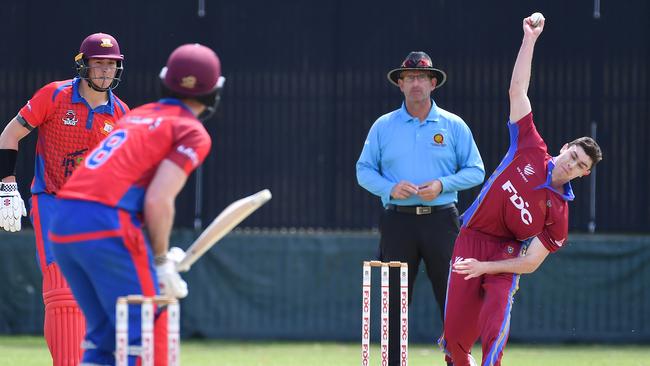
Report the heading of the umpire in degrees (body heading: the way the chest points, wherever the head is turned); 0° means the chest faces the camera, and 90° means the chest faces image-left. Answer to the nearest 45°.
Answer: approximately 0°

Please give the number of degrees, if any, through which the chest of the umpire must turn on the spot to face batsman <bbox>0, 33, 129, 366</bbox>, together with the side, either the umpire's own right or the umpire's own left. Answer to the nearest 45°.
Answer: approximately 45° to the umpire's own right

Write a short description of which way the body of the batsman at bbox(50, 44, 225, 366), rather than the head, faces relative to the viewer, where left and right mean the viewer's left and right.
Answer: facing away from the viewer and to the right of the viewer

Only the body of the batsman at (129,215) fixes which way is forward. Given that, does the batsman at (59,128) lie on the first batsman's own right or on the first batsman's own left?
on the first batsman's own left

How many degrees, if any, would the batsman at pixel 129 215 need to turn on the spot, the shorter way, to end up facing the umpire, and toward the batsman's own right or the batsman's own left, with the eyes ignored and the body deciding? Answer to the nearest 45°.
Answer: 0° — they already face them

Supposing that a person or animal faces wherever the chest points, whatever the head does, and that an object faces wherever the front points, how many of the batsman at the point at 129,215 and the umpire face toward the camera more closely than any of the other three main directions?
1
